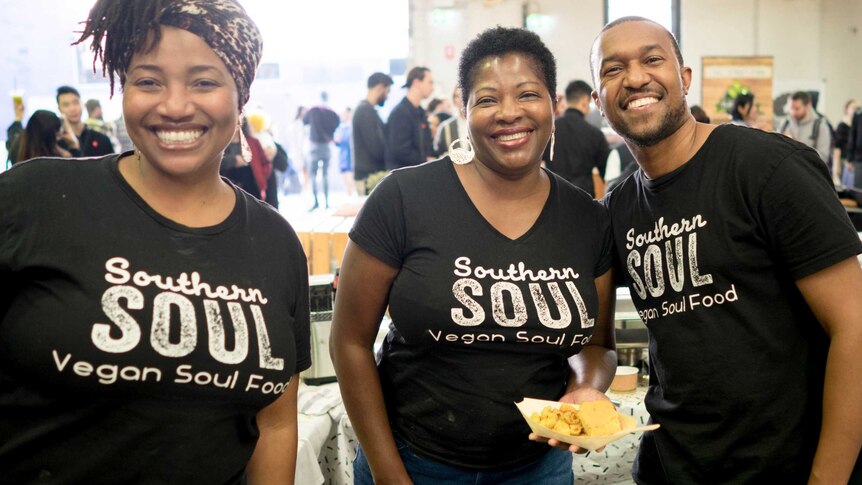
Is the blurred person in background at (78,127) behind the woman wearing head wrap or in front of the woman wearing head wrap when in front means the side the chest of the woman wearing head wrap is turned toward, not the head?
behind

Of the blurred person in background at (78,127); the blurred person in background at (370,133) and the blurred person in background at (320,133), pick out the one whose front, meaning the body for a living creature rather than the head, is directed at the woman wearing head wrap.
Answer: the blurred person in background at (78,127)

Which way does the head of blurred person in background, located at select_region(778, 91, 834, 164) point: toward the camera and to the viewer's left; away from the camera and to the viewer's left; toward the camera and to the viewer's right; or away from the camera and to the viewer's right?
toward the camera and to the viewer's left

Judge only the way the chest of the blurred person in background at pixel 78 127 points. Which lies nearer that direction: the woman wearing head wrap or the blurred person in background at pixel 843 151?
the woman wearing head wrap

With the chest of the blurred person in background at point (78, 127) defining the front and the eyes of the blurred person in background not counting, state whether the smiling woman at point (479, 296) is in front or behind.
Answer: in front

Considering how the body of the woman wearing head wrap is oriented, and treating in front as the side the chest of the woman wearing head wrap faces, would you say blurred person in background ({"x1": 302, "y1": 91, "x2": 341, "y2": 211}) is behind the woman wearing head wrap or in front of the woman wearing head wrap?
behind
